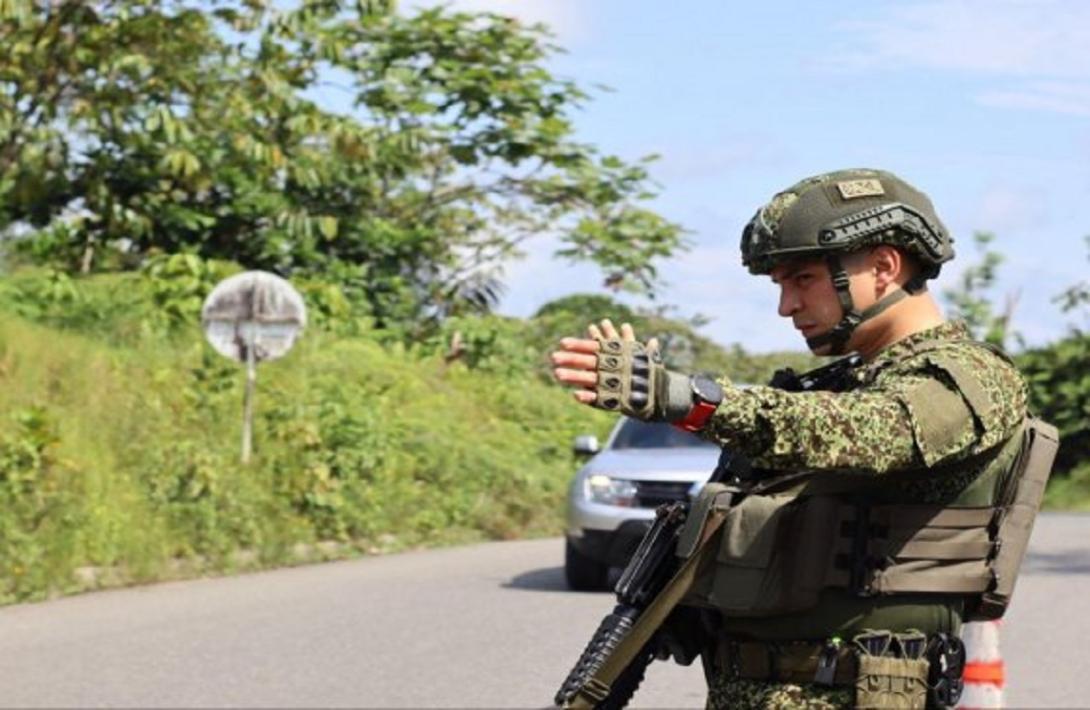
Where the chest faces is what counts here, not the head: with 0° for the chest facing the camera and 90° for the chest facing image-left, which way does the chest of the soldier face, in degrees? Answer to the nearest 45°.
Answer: approximately 90°

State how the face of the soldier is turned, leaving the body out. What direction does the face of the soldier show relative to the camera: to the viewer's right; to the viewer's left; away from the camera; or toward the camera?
to the viewer's left

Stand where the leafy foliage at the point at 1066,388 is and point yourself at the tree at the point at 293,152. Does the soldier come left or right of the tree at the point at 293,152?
left

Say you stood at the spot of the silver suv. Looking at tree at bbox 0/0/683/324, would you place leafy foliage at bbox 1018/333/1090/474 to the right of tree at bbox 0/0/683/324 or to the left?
right

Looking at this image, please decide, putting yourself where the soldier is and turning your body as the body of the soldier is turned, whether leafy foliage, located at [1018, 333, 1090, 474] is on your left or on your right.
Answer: on your right

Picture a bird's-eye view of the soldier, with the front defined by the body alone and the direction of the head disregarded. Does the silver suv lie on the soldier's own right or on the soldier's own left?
on the soldier's own right

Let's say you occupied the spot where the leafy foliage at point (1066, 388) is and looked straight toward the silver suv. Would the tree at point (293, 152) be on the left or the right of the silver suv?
right

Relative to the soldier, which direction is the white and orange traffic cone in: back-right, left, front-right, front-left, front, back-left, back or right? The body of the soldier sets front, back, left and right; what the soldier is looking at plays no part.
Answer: right
